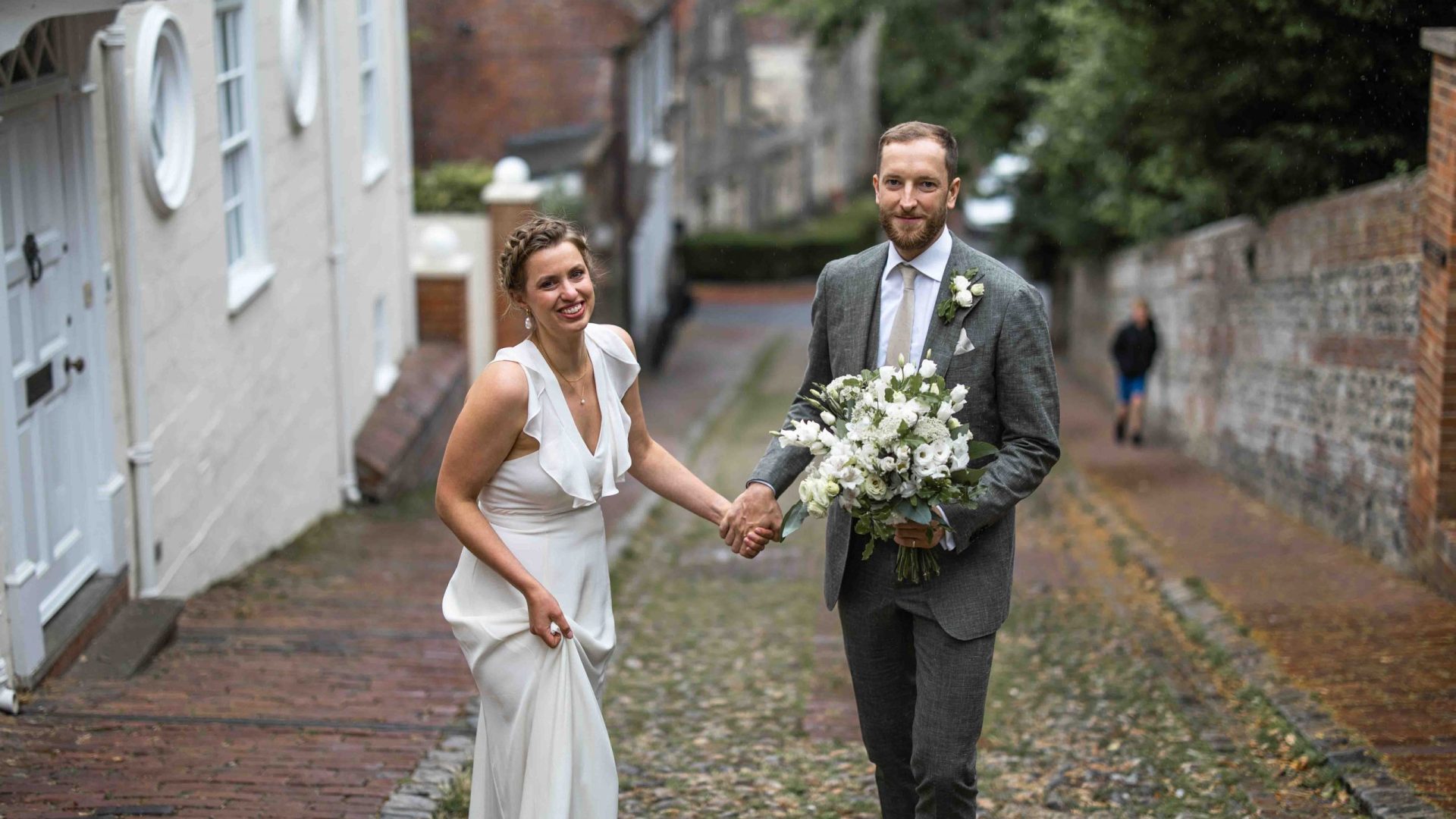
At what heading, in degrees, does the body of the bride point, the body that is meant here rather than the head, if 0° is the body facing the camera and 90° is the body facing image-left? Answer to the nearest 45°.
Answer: approximately 315°

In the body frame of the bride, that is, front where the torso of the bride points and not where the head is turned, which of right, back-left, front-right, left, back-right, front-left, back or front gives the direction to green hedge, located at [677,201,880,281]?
back-left

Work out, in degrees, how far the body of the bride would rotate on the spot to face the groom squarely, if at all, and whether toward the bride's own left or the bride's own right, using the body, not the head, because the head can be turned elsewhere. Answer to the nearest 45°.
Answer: approximately 45° to the bride's own left

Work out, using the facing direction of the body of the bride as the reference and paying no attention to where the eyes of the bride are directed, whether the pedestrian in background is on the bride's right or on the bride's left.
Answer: on the bride's left

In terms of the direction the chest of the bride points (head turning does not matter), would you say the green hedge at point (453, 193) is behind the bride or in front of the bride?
behind
